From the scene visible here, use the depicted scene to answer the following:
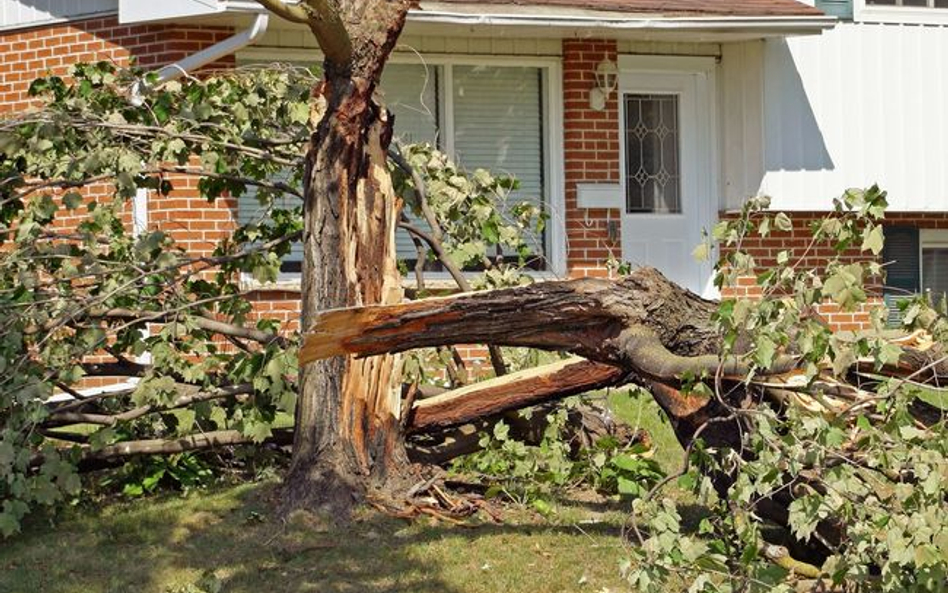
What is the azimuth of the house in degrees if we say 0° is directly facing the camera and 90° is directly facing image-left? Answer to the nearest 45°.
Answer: approximately 0°

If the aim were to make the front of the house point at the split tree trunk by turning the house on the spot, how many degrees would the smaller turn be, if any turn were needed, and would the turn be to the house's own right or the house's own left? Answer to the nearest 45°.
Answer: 0° — it already faces it

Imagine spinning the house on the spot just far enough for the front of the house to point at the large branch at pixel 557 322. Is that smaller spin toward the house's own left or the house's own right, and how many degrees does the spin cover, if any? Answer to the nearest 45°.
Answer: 0° — it already faces it

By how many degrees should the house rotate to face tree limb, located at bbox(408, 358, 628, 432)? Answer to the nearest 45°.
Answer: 0° — it already faces it
